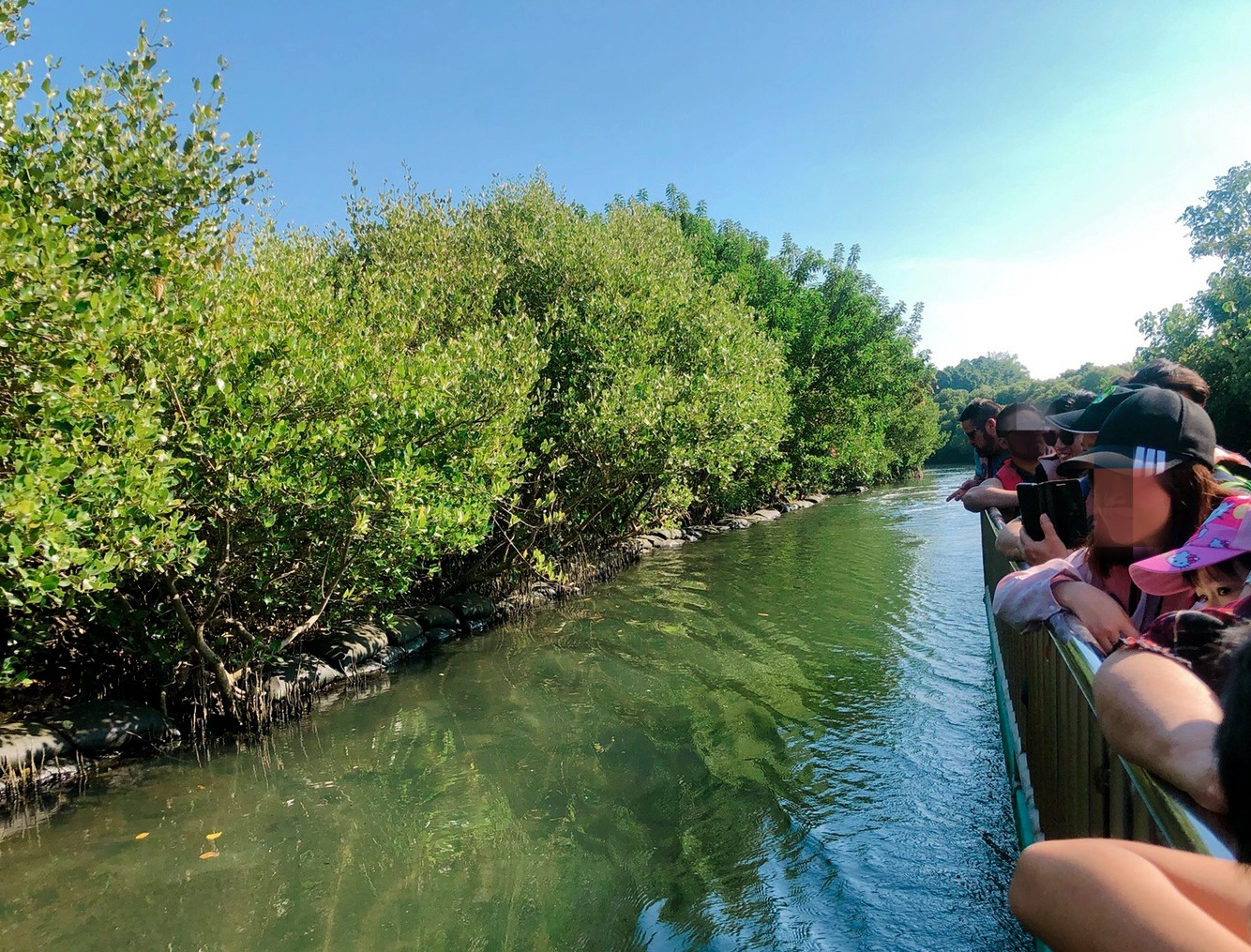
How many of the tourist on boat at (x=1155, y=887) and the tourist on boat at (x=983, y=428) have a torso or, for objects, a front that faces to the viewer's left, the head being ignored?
2

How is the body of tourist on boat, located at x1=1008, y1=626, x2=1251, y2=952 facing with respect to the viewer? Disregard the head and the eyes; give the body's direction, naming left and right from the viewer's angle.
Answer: facing to the left of the viewer

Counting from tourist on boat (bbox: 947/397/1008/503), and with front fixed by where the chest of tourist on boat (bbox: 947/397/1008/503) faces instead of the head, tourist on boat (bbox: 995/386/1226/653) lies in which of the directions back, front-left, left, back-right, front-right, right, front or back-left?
left

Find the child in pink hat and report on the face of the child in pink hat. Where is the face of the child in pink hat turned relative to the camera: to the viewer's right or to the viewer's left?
to the viewer's left

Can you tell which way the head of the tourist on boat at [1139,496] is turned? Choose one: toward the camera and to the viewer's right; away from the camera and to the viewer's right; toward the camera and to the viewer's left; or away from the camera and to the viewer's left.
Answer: toward the camera and to the viewer's left

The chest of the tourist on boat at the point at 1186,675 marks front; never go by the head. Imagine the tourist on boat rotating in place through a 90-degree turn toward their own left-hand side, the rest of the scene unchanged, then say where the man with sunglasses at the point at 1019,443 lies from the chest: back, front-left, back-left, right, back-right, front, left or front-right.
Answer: back-left

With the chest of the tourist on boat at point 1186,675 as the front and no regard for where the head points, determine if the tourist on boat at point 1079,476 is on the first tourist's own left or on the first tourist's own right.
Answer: on the first tourist's own right

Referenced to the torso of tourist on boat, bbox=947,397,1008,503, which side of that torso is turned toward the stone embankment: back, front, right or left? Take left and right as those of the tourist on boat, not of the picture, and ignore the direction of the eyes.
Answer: front

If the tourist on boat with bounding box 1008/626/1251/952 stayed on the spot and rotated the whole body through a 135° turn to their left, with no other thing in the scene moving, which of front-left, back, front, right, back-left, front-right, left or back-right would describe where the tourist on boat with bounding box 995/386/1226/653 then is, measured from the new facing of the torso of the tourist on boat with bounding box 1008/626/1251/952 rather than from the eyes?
back-left

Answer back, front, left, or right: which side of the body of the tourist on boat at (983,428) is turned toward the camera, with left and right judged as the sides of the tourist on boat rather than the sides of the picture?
left

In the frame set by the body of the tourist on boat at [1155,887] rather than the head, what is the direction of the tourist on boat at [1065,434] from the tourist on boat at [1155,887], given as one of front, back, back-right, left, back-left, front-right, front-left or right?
right

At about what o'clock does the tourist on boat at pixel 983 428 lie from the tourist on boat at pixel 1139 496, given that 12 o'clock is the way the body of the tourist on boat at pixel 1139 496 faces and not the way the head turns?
the tourist on boat at pixel 983 428 is roughly at 4 o'clock from the tourist on boat at pixel 1139 496.

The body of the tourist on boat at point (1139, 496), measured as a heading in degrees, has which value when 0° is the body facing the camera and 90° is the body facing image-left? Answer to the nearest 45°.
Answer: approximately 45°
